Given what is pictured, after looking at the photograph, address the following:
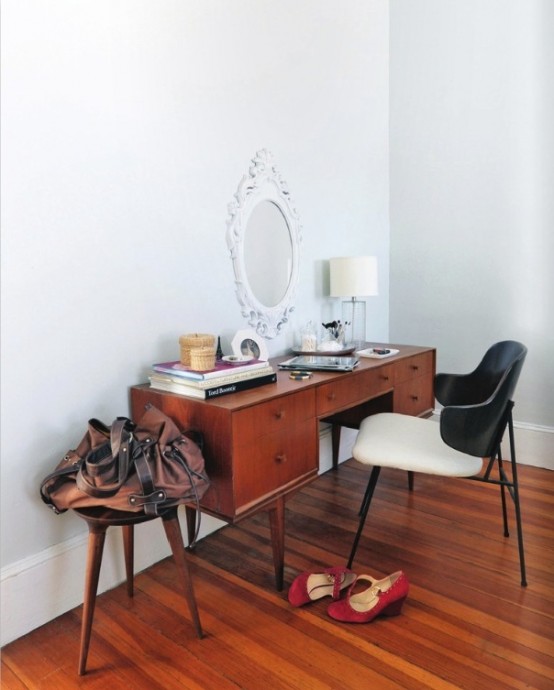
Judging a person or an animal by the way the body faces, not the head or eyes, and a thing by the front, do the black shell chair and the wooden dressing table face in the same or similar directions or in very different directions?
very different directions

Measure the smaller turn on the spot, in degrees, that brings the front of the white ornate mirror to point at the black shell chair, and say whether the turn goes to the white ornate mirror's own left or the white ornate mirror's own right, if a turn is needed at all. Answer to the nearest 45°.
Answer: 0° — it already faces it

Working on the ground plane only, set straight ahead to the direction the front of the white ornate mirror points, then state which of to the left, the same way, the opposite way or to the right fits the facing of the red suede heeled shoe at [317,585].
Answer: to the right

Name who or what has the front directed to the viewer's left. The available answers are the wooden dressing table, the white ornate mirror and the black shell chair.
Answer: the black shell chair

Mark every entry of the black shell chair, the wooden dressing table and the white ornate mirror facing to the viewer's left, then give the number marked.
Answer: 1

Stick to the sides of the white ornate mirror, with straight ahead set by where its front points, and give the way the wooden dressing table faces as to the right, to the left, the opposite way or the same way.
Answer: the same way

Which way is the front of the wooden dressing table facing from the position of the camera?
facing the viewer and to the right of the viewer

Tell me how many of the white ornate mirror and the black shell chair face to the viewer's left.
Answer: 1

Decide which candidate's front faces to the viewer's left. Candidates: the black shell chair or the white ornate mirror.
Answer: the black shell chair

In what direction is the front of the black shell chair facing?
to the viewer's left
